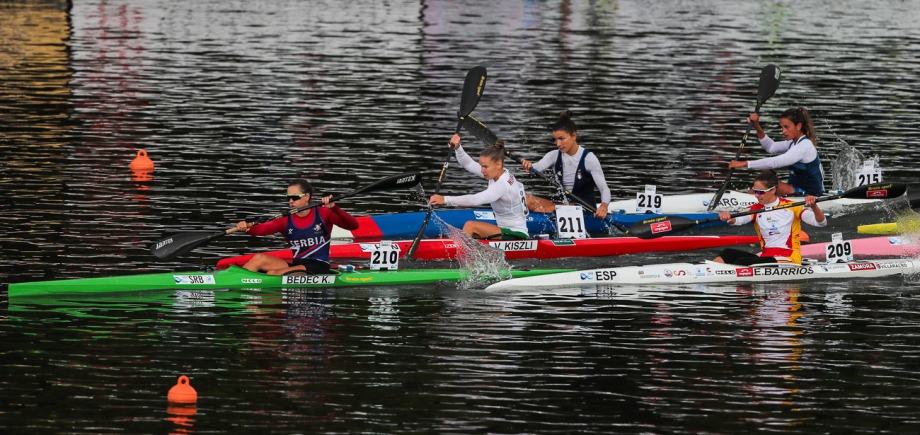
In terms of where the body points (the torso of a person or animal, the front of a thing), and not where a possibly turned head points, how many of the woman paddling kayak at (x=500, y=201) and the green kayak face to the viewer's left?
2

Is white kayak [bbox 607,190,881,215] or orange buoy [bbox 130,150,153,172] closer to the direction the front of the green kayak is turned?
the orange buoy

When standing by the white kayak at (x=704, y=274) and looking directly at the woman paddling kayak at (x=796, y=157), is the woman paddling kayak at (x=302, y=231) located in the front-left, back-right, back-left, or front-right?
back-left

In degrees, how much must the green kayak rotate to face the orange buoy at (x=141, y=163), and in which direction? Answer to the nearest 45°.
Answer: approximately 90° to its right

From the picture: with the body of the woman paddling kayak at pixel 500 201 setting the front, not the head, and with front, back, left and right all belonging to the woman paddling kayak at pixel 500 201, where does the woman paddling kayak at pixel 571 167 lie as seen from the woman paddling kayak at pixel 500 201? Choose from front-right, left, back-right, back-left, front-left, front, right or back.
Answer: back-right

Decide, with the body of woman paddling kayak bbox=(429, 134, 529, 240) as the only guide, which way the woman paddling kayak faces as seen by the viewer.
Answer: to the viewer's left

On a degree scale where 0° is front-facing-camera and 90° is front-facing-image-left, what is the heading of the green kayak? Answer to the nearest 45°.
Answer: approximately 90°
